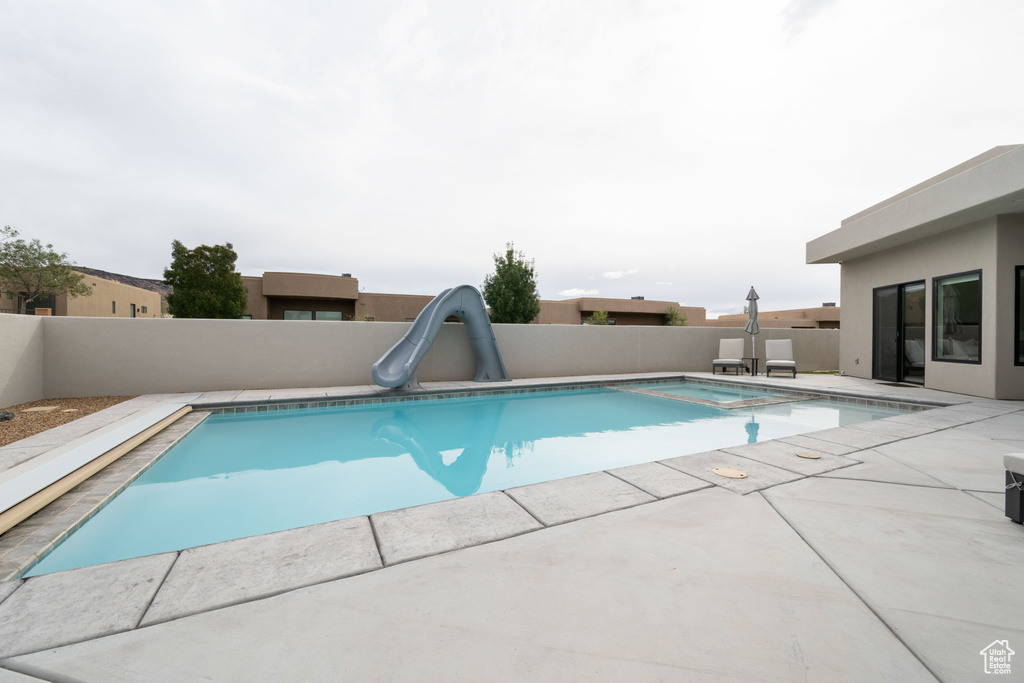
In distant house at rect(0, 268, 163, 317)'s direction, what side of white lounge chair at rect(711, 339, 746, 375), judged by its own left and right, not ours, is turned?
right

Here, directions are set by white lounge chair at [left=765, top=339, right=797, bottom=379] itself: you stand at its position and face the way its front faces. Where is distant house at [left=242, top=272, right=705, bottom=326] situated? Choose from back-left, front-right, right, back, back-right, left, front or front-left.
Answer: right

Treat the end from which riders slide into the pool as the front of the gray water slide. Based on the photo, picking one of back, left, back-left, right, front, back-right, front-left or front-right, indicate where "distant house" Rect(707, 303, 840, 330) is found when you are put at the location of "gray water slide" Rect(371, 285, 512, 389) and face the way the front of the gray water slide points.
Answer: back

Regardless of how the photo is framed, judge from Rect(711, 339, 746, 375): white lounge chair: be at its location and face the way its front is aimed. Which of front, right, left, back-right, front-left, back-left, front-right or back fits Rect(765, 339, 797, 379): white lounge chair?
left

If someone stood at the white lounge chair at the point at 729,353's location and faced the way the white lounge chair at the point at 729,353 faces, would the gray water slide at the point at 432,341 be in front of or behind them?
in front

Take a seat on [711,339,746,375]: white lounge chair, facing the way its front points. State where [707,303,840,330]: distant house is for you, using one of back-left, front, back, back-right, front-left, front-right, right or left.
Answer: back

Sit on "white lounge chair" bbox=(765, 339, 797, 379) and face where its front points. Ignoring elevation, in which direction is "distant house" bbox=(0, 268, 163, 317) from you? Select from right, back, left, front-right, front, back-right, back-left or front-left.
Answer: right

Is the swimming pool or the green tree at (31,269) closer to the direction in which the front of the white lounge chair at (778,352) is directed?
the swimming pool

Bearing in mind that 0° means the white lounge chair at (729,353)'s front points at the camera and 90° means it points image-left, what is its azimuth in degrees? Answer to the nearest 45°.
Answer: approximately 0°

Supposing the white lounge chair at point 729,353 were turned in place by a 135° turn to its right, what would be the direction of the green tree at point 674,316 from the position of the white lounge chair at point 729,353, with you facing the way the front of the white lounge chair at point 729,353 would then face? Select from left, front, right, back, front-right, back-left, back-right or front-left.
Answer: front-right
